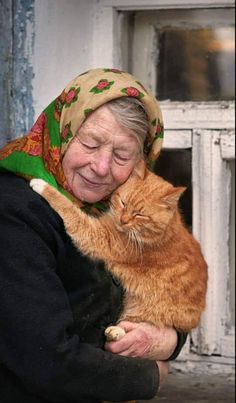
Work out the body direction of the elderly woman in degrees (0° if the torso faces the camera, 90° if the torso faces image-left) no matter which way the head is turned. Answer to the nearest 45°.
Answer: approximately 315°

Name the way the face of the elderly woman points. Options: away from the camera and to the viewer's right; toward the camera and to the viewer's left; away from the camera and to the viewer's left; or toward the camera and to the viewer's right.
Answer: toward the camera and to the viewer's right
